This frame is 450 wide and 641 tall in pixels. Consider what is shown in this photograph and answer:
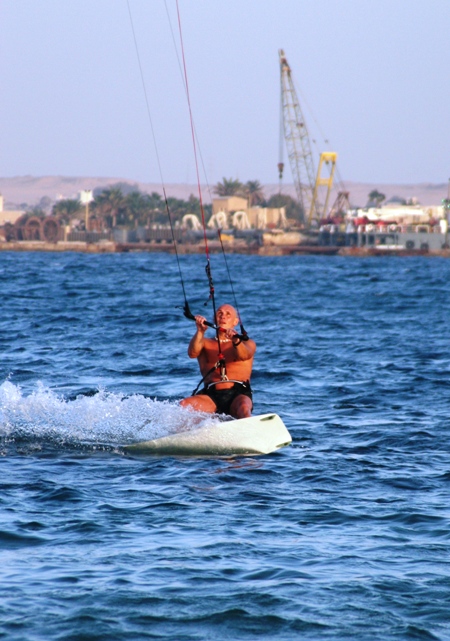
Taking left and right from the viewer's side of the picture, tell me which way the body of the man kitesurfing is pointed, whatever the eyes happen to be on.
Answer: facing the viewer
